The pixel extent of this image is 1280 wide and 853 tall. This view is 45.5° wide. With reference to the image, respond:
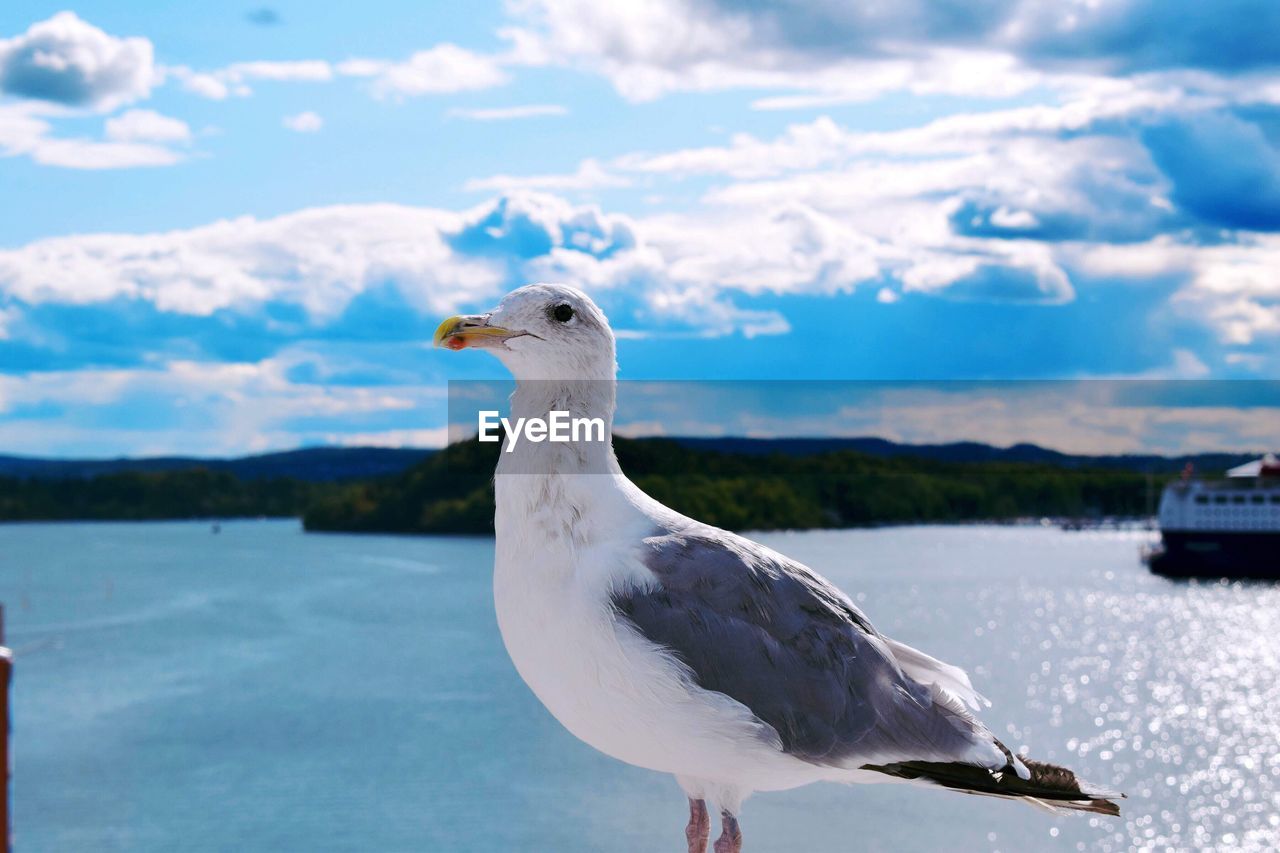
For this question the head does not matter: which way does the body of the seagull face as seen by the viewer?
to the viewer's left
